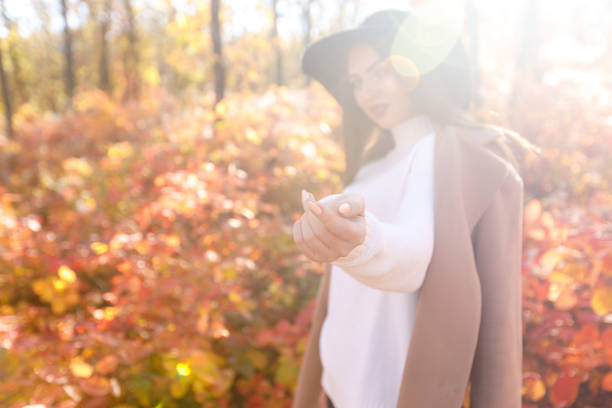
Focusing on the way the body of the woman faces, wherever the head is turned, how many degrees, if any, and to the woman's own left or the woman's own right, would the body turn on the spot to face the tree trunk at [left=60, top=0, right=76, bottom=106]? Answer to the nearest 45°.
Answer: approximately 90° to the woman's own right

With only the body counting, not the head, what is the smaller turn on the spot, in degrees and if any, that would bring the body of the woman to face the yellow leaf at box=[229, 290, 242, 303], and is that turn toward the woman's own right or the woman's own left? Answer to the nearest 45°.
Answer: approximately 90° to the woman's own right

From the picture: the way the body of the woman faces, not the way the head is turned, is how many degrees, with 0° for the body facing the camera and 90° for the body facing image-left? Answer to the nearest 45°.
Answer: approximately 45°

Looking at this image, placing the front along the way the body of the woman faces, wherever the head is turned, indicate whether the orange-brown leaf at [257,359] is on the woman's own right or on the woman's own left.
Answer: on the woman's own right

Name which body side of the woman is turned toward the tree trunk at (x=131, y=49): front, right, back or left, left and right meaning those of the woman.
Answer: right
